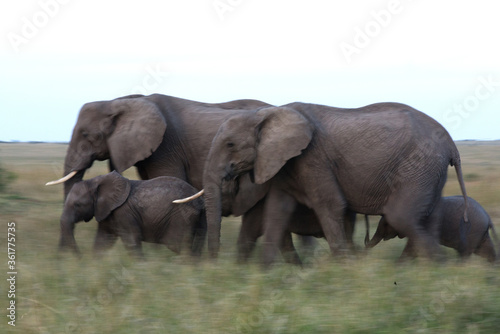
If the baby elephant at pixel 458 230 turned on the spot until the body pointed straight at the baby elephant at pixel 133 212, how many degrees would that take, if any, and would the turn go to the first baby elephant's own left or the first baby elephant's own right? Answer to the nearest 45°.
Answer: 0° — it already faces it

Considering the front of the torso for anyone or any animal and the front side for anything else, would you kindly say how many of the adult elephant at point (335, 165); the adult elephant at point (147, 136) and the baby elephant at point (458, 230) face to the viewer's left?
3

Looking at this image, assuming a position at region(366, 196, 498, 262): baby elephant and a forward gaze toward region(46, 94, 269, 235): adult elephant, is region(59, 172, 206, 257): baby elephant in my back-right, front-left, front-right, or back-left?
front-left

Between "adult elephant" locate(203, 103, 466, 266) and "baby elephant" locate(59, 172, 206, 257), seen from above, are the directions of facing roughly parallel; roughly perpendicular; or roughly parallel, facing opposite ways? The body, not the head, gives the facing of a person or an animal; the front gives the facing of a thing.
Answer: roughly parallel

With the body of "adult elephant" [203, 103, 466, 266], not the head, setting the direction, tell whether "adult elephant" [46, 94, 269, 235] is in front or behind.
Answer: in front

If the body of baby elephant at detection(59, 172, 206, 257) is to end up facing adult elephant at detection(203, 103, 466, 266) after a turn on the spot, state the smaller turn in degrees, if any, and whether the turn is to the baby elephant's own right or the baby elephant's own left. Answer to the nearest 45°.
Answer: approximately 180°

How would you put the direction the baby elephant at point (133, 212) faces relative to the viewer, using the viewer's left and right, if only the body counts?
facing to the left of the viewer

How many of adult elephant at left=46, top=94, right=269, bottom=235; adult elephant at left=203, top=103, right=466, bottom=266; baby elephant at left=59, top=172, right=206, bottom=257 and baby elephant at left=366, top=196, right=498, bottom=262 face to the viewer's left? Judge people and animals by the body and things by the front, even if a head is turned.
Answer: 4

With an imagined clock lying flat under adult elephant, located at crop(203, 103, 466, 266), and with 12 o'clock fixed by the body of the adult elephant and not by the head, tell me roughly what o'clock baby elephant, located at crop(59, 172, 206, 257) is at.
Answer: The baby elephant is roughly at 12 o'clock from the adult elephant.

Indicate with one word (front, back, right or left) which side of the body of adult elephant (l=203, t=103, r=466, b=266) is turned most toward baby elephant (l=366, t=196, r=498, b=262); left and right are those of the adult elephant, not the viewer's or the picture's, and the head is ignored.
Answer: back

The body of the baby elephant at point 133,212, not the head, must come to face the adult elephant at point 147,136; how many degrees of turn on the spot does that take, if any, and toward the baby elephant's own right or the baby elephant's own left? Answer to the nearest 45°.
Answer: approximately 90° to the baby elephant's own right

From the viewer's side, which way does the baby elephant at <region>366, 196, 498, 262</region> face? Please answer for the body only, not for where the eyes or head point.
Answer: to the viewer's left

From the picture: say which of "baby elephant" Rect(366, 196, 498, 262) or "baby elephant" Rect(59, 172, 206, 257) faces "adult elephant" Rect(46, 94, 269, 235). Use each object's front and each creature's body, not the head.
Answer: "baby elephant" Rect(366, 196, 498, 262)

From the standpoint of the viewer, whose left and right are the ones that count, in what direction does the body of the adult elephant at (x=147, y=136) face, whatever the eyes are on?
facing to the left of the viewer

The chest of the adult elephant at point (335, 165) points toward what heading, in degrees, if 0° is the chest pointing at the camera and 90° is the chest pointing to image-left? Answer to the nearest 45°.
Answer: approximately 90°

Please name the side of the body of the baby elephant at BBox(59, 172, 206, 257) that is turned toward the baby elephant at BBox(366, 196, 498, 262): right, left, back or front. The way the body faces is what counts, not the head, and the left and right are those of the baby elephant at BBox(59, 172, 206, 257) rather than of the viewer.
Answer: back
